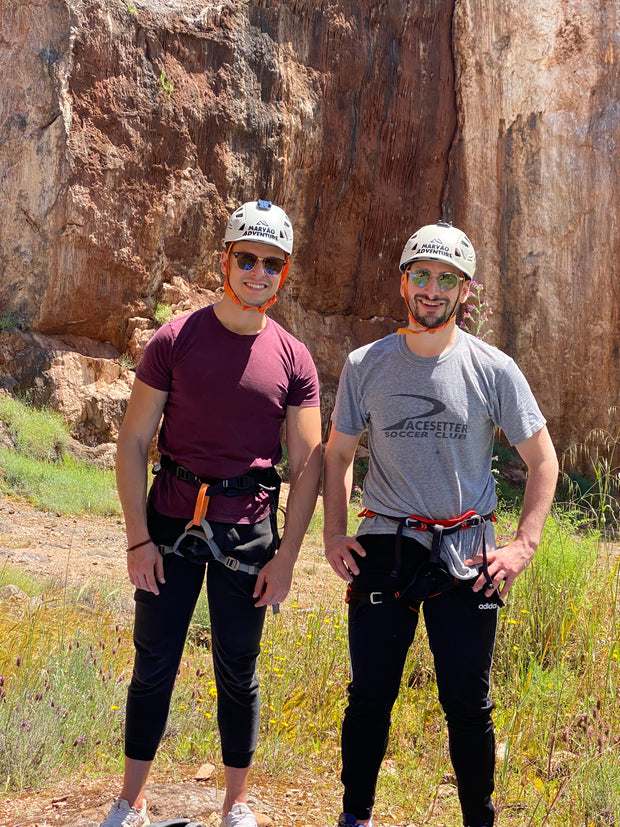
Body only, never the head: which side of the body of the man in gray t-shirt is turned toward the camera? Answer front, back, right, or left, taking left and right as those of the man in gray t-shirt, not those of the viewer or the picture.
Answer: front

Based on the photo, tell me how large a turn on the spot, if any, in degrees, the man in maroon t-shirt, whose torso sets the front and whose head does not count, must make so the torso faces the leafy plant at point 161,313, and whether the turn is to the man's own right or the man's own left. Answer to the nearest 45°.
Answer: approximately 180°

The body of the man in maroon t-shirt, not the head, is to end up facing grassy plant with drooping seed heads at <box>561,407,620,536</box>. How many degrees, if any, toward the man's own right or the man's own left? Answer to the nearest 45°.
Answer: approximately 135° to the man's own left

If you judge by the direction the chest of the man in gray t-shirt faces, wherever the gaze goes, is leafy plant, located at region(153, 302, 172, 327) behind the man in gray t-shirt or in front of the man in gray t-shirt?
behind

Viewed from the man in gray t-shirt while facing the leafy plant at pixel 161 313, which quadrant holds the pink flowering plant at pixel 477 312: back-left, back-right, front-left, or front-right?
front-right

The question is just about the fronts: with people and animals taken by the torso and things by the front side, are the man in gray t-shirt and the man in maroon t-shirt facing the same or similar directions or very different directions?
same or similar directions

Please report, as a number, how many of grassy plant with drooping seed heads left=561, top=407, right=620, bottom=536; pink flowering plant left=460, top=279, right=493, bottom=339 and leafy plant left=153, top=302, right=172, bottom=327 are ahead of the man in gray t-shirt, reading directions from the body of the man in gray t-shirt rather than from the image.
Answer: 0

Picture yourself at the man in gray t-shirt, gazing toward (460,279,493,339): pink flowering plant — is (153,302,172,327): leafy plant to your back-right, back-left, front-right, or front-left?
front-left

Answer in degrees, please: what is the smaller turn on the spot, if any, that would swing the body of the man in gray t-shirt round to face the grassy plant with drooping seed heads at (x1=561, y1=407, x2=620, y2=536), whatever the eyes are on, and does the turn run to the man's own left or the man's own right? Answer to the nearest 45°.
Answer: approximately 180°

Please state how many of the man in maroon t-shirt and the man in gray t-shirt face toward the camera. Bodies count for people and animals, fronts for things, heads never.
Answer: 2

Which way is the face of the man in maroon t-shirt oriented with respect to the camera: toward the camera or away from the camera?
toward the camera

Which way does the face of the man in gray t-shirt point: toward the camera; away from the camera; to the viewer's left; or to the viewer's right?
toward the camera
